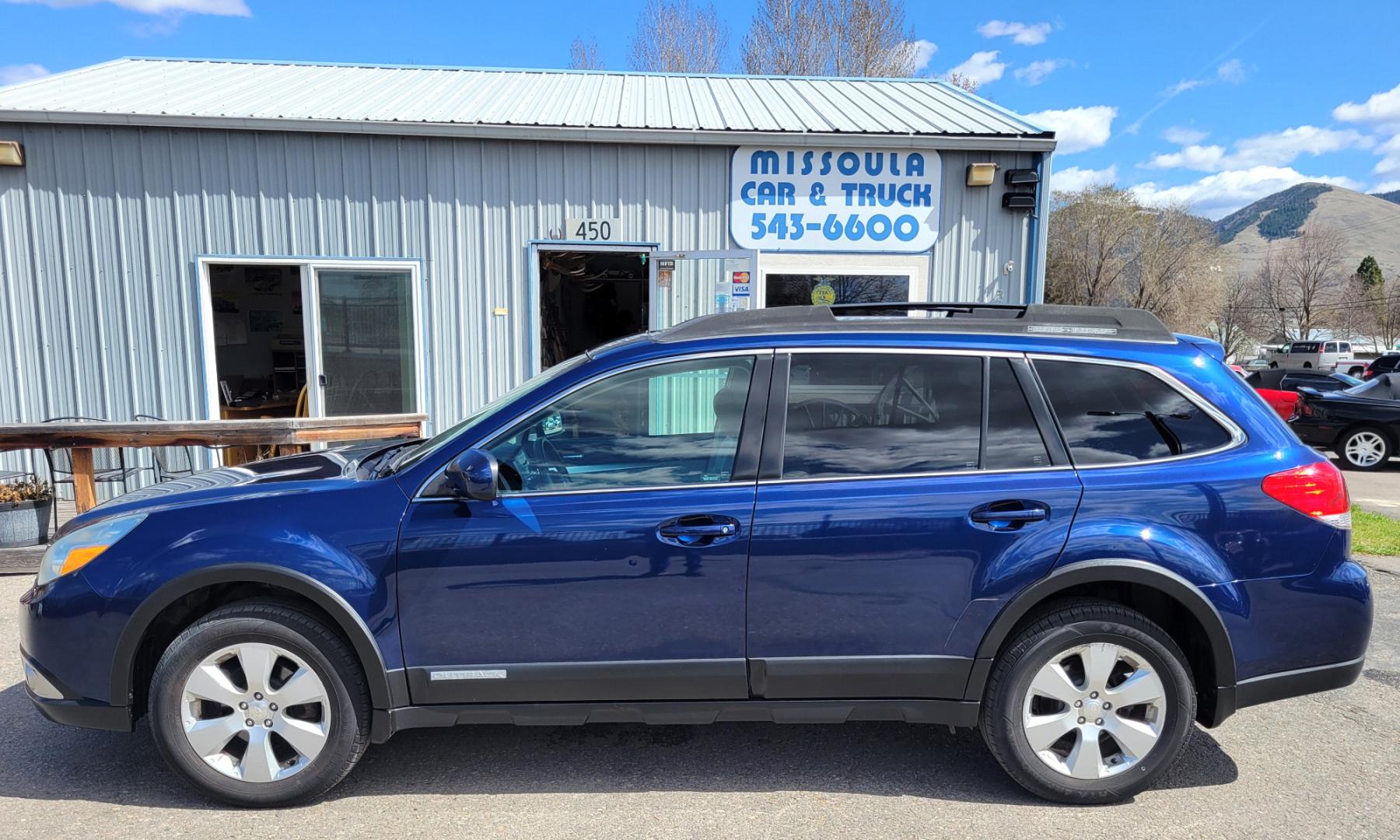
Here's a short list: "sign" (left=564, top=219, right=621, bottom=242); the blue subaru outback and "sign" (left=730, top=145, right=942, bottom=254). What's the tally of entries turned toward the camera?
2

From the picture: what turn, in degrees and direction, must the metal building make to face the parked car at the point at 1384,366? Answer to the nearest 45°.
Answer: approximately 135° to its left

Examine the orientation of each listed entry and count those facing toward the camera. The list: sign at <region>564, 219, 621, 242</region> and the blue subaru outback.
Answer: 1

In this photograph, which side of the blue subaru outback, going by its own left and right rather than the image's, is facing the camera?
left

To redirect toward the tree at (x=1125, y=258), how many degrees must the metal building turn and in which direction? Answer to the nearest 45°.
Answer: approximately 135° to its left

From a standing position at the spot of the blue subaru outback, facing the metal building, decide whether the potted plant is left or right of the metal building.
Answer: left

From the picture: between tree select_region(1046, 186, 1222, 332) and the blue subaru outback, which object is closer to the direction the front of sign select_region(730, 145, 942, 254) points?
the blue subaru outback

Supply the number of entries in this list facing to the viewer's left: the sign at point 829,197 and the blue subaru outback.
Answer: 1

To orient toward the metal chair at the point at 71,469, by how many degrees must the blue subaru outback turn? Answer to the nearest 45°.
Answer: approximately 45° to its right

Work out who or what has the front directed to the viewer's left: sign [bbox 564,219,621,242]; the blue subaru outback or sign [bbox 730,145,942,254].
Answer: the blue subaru outback

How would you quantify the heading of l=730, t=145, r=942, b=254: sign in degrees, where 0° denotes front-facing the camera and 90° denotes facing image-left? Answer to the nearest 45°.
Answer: approximately 0°
